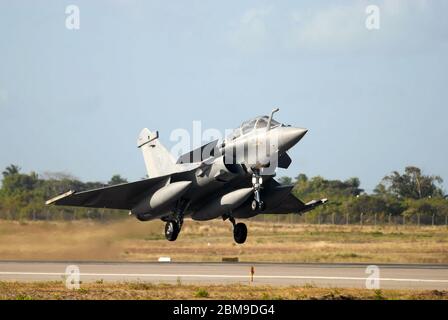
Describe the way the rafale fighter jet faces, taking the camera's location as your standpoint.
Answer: facing the viewer and to the right of the viewer
